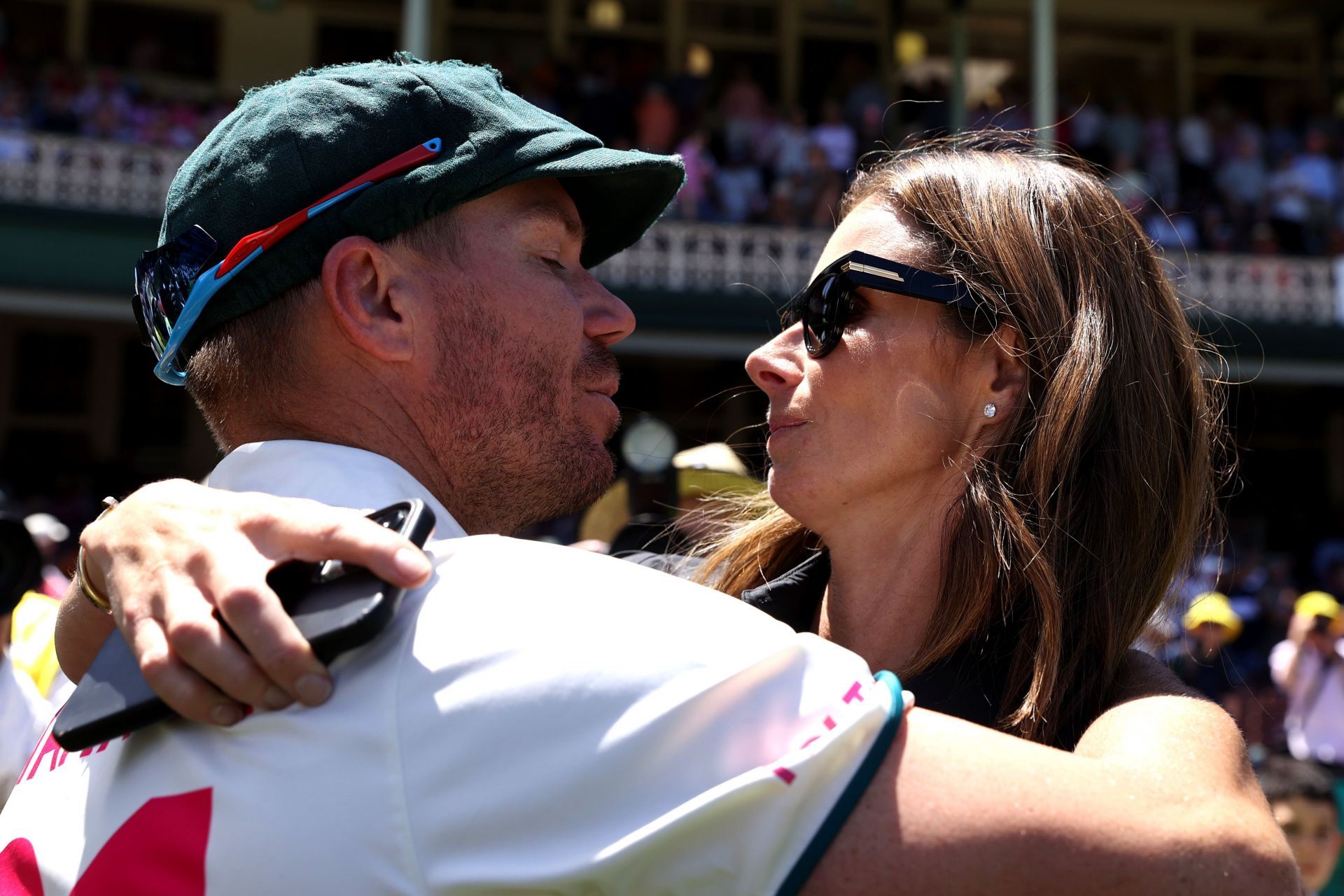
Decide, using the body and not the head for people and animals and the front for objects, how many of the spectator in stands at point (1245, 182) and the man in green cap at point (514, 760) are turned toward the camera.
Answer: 1

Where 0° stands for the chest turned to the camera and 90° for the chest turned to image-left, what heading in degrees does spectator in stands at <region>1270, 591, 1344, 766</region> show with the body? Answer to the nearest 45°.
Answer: approximately 0°

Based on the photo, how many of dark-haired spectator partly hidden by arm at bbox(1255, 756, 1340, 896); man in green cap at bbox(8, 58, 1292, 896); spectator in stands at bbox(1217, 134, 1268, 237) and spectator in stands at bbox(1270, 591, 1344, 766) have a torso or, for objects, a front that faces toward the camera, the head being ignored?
3

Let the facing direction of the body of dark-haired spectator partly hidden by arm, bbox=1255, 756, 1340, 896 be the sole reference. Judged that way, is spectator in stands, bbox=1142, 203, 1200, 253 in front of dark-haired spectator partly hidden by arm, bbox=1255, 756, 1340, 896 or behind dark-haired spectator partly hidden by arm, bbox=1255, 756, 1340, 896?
behind

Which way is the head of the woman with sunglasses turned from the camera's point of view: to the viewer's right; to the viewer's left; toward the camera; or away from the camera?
to the viewer's left

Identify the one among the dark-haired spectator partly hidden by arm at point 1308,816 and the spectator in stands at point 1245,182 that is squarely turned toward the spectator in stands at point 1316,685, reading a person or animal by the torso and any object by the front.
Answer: the spectator in stands at point 1245,182

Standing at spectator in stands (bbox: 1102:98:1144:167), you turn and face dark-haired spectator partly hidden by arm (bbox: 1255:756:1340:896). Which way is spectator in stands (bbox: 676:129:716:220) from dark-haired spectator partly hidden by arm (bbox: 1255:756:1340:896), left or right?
right

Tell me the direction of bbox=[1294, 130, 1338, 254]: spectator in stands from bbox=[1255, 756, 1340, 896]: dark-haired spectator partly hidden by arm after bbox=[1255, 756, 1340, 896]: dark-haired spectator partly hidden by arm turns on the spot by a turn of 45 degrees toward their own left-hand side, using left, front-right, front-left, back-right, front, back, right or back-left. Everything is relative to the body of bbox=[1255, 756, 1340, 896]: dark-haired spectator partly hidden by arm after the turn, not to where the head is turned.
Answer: back-left

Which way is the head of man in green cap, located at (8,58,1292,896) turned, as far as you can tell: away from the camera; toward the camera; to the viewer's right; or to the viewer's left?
to the viewer's right

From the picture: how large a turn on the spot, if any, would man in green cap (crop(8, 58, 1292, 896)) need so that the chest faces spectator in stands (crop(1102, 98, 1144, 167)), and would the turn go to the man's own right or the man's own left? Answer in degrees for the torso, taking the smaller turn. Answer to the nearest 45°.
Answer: approximately 45° to the man's own left

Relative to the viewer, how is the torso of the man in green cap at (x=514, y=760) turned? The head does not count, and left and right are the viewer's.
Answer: facing away from the viewer and to the right of the viewer
